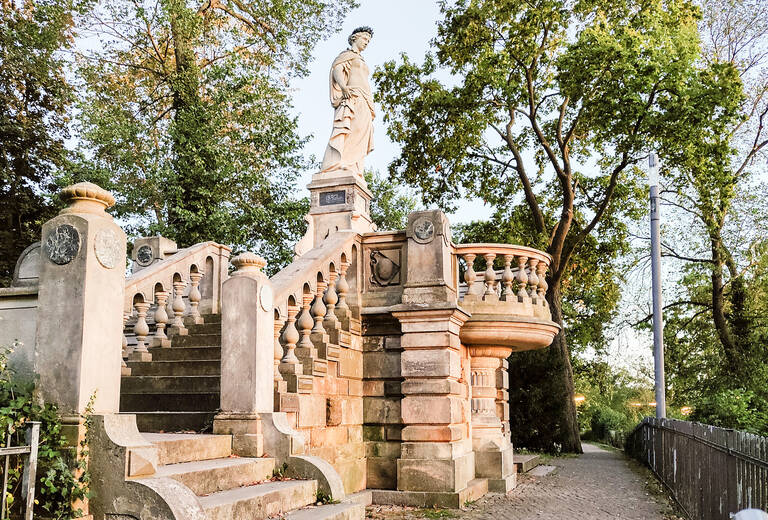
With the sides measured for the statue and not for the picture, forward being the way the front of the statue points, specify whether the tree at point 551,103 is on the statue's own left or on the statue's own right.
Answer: on the statue's own left

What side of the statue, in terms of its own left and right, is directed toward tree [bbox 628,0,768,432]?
left

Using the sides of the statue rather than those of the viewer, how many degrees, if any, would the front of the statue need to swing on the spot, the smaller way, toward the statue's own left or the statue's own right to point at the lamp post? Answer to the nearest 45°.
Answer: approximately 90° to the statue's own left

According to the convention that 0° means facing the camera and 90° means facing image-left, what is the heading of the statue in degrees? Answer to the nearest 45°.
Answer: approximately 315°
